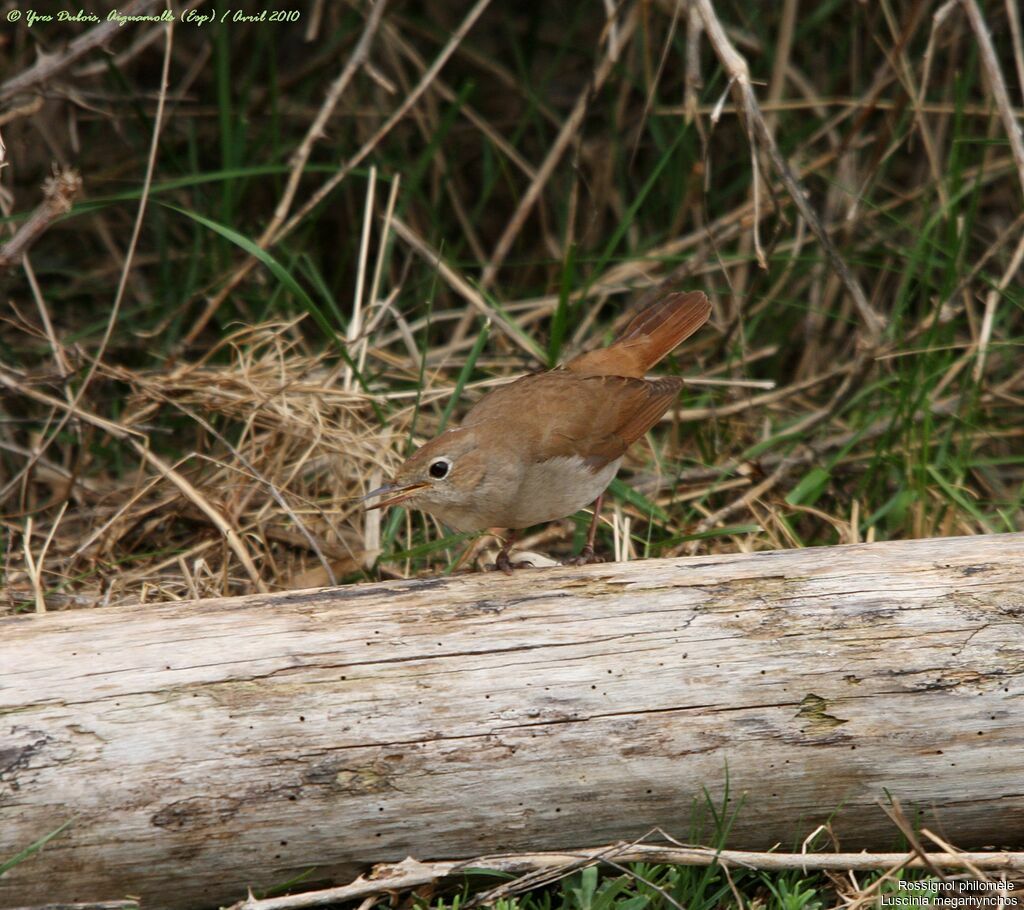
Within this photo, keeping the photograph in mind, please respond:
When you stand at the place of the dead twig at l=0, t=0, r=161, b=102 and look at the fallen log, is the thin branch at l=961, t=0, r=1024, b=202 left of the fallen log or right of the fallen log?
left

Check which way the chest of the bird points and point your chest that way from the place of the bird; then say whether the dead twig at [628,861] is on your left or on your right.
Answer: on your left

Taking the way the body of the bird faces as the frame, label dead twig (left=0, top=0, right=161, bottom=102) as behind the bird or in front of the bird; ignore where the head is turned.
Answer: in front

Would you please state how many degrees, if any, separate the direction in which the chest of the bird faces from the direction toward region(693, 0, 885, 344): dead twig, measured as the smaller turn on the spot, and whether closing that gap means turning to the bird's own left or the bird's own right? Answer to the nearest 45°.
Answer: approximately 135° to the bird's own right

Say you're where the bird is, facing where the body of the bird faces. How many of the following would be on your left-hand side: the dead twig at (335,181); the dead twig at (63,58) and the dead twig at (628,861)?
1

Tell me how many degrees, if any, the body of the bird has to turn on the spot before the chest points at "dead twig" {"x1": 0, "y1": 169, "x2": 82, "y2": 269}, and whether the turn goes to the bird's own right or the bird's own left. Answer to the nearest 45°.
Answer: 0° — it already faces it

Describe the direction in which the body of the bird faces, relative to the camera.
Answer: to the viewer's left

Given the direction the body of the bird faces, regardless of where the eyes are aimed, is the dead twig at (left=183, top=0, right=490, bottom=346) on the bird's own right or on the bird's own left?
on the bird's own right
